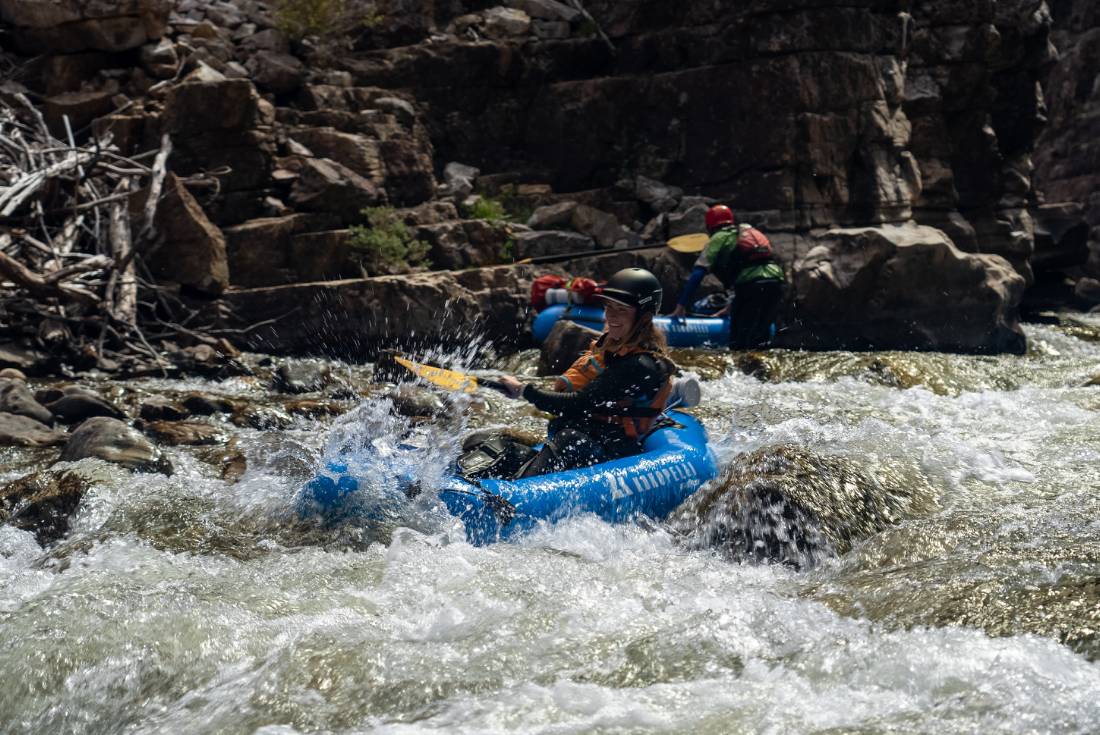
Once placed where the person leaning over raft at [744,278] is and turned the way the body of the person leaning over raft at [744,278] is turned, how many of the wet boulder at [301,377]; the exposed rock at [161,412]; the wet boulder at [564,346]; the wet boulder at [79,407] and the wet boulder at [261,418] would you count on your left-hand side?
5

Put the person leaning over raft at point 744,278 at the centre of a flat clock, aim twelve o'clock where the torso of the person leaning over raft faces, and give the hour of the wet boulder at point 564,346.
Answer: The wet boulder is roughly at 9 o'clock from the person leaning over raft.

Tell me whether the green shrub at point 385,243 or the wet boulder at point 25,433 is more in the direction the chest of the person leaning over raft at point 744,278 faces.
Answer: the green shrub

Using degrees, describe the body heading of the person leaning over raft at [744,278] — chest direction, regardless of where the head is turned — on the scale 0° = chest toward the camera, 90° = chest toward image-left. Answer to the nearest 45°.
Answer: approximately 135°

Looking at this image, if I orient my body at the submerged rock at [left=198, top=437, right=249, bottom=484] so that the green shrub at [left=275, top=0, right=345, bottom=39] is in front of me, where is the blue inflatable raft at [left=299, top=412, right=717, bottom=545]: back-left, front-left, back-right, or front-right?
back-right

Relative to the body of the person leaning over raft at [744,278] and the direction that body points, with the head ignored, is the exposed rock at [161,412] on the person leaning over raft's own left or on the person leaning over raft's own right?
on the person leaning over raft's own left

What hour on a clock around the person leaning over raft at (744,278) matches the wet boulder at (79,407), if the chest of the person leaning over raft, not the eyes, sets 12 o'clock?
The wet boulder is roughly at 9 o'clock from the person leaning over raft.

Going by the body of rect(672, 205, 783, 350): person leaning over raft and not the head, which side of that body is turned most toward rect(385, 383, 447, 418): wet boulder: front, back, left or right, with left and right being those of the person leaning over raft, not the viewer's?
left

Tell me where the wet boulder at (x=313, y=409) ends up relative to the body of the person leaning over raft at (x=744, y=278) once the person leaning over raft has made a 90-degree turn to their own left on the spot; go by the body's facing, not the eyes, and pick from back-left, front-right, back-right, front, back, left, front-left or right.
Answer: front

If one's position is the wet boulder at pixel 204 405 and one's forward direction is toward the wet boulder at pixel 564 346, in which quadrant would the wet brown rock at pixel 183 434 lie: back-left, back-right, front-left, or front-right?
back-right

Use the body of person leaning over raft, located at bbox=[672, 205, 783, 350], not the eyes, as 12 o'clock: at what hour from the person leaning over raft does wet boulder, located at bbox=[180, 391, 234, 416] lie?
The wet boulder is roughly at 9 o'clock from the person leaning over raft.

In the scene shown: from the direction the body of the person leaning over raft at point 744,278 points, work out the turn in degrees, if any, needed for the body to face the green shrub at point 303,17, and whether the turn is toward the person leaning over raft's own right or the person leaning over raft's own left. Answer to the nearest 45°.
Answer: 0° — they already face it

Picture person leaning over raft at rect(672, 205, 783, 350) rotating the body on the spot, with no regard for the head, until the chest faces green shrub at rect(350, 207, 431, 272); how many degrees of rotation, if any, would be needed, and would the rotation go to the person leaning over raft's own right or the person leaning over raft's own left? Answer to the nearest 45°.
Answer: approximately 45° to the person leaning over raft's own left

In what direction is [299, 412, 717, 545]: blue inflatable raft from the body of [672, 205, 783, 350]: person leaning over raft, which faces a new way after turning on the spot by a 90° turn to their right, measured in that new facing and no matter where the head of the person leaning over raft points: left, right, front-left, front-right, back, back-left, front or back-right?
back-right

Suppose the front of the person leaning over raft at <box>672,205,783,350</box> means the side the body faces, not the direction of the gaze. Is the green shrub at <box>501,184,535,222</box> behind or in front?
in front
